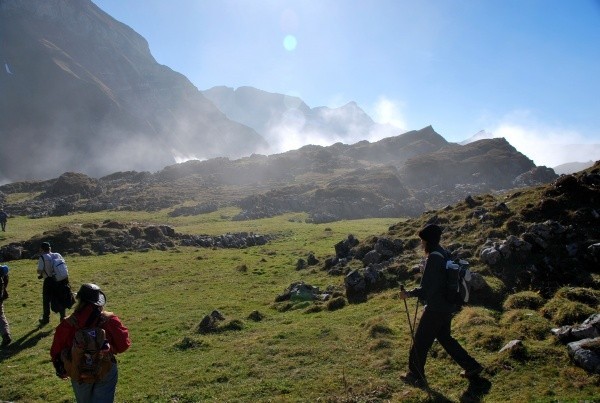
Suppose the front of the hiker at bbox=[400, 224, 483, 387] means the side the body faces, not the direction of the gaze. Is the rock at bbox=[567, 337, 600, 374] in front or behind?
behind

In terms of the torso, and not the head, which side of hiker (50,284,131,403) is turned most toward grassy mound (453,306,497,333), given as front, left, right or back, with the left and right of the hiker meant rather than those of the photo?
right

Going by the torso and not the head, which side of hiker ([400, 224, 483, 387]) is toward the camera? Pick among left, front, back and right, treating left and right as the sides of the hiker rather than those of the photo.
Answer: left

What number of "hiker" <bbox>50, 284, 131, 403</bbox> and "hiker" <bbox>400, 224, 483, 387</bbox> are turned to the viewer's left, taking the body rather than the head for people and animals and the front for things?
1

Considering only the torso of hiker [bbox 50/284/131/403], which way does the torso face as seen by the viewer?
away from the camera

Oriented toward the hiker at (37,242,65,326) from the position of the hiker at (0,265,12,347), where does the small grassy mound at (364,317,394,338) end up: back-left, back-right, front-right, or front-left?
front-right

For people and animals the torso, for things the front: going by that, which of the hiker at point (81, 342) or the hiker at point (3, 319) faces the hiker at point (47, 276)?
the hiker at point (81, 342)
